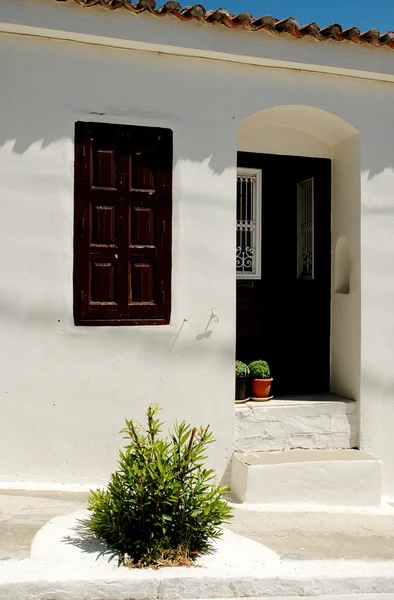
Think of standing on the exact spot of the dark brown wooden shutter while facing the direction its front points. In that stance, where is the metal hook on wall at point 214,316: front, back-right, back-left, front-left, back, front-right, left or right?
left

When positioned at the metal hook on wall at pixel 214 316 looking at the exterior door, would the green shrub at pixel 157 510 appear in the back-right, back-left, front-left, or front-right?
back-right

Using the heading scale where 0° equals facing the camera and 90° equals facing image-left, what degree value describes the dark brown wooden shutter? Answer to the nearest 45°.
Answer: approximately 0°

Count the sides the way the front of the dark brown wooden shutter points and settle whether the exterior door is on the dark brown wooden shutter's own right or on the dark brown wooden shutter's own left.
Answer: on the dark brown wooden shutter's own left
